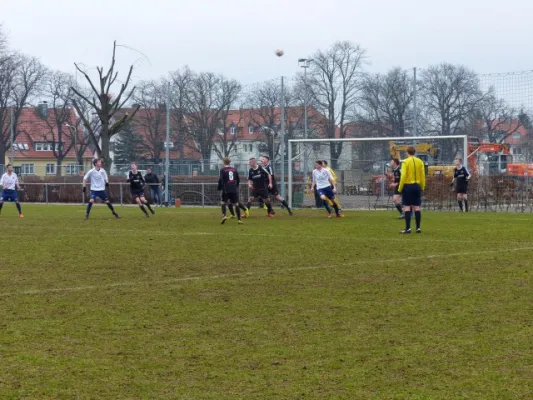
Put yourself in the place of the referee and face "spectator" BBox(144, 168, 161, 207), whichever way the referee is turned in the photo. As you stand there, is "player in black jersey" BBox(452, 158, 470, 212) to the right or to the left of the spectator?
right

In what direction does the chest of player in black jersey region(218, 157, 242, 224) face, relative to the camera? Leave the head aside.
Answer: away from the camera

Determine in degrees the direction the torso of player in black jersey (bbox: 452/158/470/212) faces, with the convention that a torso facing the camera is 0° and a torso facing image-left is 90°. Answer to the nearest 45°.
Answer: approximately 45°

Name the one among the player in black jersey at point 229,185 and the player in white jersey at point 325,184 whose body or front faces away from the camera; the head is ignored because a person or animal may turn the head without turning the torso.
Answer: the player in black jersey

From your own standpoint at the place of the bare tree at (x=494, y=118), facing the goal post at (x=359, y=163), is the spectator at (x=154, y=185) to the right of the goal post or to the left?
right

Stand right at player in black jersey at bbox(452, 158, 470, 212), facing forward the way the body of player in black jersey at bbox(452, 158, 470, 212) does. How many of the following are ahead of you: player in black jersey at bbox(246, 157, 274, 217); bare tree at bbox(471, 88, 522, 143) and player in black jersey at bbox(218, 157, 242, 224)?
2

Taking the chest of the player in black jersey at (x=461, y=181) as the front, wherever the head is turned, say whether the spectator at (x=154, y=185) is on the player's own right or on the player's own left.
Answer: on the player's own right

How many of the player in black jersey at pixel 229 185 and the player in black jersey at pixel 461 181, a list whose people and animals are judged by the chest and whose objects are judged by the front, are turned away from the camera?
1

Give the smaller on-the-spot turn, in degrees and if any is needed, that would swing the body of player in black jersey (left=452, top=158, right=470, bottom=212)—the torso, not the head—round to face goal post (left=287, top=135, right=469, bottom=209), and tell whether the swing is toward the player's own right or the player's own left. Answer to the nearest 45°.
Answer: approximately 90° to the player's own right
